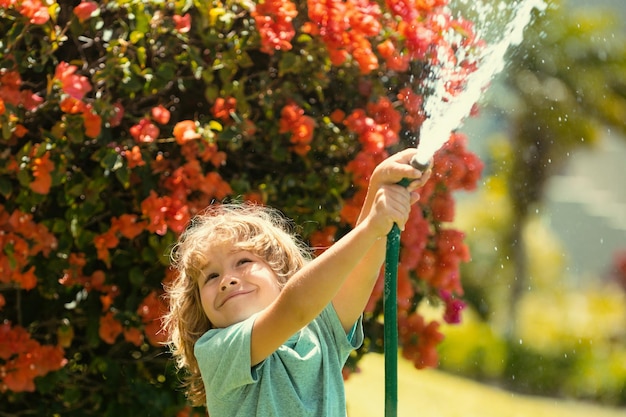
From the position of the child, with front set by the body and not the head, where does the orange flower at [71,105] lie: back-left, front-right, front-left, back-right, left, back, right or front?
back

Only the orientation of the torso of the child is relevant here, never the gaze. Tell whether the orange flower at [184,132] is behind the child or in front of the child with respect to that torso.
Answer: behind

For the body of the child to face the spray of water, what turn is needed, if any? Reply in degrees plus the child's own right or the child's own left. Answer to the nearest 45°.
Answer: approximately 135° to the child's own left

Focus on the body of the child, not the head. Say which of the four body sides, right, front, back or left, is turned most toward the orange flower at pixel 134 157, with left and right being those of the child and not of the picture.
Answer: back

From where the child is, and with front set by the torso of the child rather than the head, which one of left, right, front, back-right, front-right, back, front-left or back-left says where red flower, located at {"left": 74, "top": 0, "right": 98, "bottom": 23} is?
back

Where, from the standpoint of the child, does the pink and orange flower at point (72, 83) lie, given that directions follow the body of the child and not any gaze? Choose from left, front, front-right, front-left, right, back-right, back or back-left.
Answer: back

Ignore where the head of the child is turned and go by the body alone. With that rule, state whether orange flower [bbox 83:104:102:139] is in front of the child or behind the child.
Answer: behind

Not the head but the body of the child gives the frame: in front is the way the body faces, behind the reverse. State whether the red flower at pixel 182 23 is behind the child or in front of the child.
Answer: behind
